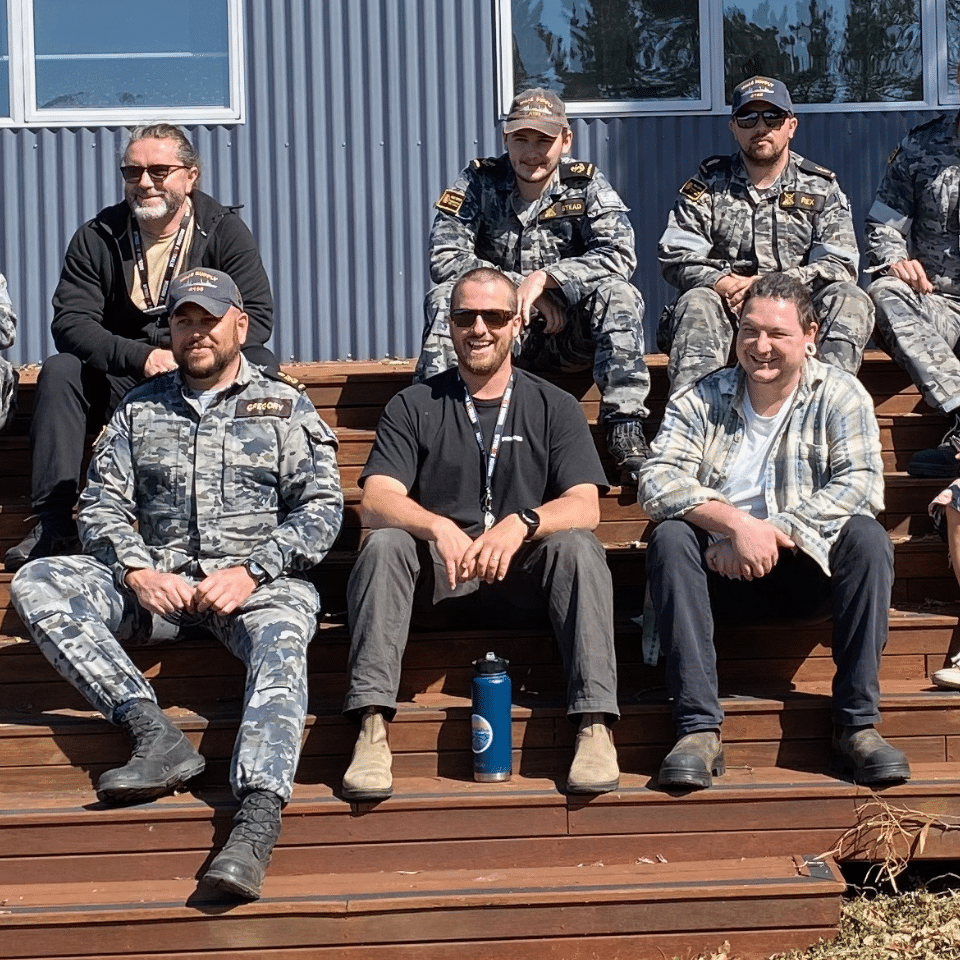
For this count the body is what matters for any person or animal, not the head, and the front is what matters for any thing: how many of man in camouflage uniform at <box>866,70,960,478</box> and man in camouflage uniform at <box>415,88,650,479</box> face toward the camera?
2

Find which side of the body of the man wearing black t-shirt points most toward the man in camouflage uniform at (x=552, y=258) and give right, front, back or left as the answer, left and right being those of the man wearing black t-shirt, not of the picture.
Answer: back

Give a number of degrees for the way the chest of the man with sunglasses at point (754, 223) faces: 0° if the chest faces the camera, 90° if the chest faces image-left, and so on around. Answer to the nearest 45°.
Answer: approximately 0°

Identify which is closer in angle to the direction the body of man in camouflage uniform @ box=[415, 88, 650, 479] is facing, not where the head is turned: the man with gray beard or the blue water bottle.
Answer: the blue water bottle

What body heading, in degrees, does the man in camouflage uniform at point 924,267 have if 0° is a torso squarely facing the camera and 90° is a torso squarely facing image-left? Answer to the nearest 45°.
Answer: approximately 0°

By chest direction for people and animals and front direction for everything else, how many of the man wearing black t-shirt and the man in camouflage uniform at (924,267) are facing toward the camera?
2

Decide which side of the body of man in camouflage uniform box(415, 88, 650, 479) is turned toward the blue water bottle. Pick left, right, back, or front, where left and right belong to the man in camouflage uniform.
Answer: front
